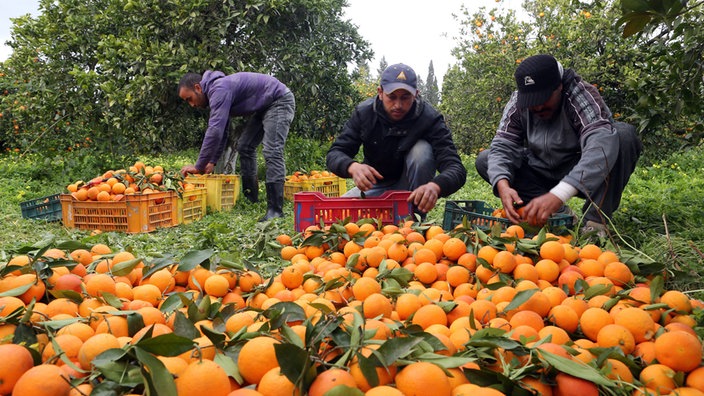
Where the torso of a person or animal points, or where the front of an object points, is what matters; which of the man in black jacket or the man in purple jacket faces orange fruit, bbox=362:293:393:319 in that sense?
the man in black jacket

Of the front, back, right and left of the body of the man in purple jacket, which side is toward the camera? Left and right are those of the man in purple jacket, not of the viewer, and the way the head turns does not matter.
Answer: left

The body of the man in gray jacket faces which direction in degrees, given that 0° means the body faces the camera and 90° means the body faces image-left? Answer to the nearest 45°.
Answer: approximately 45°

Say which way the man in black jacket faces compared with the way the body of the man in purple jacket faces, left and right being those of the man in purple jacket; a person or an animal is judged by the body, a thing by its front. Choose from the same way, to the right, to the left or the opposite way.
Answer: to the left

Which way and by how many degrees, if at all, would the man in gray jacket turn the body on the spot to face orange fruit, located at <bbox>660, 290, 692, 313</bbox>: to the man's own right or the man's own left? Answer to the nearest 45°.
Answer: approximately 45° to the man's own left

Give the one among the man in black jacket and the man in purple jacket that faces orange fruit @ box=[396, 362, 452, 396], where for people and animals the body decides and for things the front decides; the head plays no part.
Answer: the man in black jacket

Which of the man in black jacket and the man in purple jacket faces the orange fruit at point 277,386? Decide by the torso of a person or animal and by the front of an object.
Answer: the man in black jacket

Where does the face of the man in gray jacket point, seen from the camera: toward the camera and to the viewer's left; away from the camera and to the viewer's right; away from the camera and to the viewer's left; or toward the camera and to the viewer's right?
toward the camera and to the viewer's left

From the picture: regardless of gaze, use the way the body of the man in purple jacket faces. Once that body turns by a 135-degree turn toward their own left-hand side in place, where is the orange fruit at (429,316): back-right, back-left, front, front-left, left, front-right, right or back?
front-right

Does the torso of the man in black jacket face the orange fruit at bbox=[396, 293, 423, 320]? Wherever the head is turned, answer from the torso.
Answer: yes

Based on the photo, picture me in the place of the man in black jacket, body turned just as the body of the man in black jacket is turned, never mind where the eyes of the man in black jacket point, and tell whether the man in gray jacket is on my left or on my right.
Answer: on my left

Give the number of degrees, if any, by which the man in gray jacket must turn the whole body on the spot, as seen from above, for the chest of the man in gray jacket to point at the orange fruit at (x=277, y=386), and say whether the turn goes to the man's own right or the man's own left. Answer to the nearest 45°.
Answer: approximately 45° to the man's own left

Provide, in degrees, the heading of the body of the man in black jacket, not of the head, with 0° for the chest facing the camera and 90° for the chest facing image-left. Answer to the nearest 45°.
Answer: approximately 0°

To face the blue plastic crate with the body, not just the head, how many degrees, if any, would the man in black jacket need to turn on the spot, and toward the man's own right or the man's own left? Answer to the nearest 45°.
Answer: approximately 90° to the man's own right

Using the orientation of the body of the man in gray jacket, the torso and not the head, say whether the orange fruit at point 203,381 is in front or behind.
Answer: in front

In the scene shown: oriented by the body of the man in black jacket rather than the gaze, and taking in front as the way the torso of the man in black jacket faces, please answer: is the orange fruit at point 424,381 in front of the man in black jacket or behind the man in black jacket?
in front

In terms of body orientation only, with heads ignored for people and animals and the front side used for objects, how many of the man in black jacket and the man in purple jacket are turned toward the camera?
1
